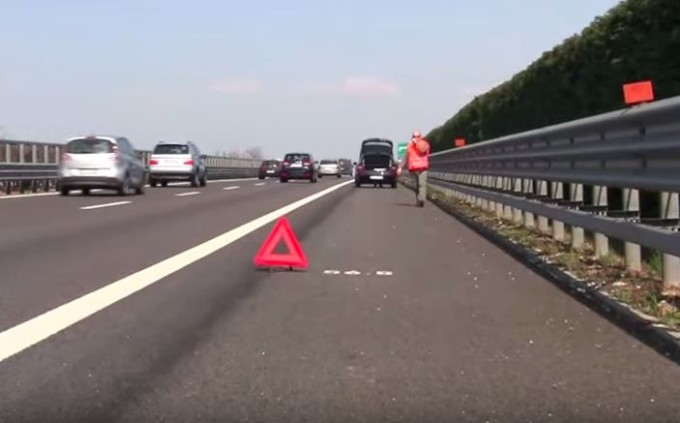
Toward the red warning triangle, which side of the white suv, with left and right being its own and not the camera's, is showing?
back

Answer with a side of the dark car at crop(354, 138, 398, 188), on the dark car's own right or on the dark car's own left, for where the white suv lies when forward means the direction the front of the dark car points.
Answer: on the dark car's own left

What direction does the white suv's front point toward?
away from the camera

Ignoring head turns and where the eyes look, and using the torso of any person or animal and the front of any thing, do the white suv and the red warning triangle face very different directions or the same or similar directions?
very different directions

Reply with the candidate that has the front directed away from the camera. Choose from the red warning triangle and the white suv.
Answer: the white suv

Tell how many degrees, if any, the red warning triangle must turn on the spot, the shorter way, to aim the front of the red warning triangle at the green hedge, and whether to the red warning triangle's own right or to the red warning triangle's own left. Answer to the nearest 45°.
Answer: approximately 135° to the red warning triangle's own left

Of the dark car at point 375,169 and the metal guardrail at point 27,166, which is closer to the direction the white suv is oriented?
the dark car

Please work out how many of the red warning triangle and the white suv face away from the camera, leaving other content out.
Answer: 1

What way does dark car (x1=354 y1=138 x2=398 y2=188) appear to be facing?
away from the camera

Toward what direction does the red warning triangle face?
toward the camera
